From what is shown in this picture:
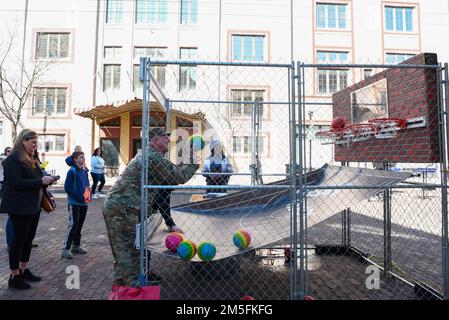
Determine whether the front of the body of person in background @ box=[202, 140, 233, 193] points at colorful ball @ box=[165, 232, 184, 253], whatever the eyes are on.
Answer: yes

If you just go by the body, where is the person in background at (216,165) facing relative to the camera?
toward the camera

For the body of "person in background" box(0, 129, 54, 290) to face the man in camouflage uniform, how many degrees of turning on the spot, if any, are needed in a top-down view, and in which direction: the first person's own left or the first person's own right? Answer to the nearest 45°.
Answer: approximately 45° to the first person's own right

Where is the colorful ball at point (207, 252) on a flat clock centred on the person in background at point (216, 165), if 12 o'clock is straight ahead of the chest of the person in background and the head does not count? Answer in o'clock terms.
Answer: The colorful ball is roughly at 12 o'clock from the person in background.

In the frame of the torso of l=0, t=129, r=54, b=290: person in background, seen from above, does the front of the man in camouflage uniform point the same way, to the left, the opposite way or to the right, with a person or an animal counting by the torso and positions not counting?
the same way

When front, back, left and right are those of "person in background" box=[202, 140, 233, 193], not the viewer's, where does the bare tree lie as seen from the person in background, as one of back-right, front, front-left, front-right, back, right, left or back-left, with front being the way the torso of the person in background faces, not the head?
back-right

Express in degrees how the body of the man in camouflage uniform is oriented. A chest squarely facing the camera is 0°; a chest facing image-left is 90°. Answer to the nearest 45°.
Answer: approximately 270°

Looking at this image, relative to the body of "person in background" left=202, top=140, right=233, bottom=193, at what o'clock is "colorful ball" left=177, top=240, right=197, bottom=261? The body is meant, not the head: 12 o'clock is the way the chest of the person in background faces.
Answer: The colorful ball is roughly at 12 o'clock from the person in background.

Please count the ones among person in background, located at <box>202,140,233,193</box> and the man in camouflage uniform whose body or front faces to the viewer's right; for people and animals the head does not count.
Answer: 1

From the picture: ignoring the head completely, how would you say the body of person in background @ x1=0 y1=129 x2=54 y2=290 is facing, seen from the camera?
to the viewer's right

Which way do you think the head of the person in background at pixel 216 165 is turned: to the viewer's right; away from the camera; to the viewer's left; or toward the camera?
toward the camera

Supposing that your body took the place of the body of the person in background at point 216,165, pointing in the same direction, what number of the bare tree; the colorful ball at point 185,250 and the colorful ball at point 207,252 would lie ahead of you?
2

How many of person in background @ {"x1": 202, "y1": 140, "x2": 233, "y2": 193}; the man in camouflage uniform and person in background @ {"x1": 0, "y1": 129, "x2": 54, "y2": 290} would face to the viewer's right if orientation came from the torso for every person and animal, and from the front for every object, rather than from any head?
2

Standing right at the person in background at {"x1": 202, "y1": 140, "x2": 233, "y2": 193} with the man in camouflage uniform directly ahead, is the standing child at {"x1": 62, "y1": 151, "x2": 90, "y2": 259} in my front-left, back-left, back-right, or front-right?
front-right

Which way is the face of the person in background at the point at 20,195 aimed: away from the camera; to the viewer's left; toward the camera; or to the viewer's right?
to the viewer's right

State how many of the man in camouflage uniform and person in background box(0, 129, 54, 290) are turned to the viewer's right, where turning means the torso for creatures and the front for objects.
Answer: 2

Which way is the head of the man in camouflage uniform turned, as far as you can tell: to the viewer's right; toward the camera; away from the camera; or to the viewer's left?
to the viewer's right

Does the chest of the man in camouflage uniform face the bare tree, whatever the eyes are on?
no
